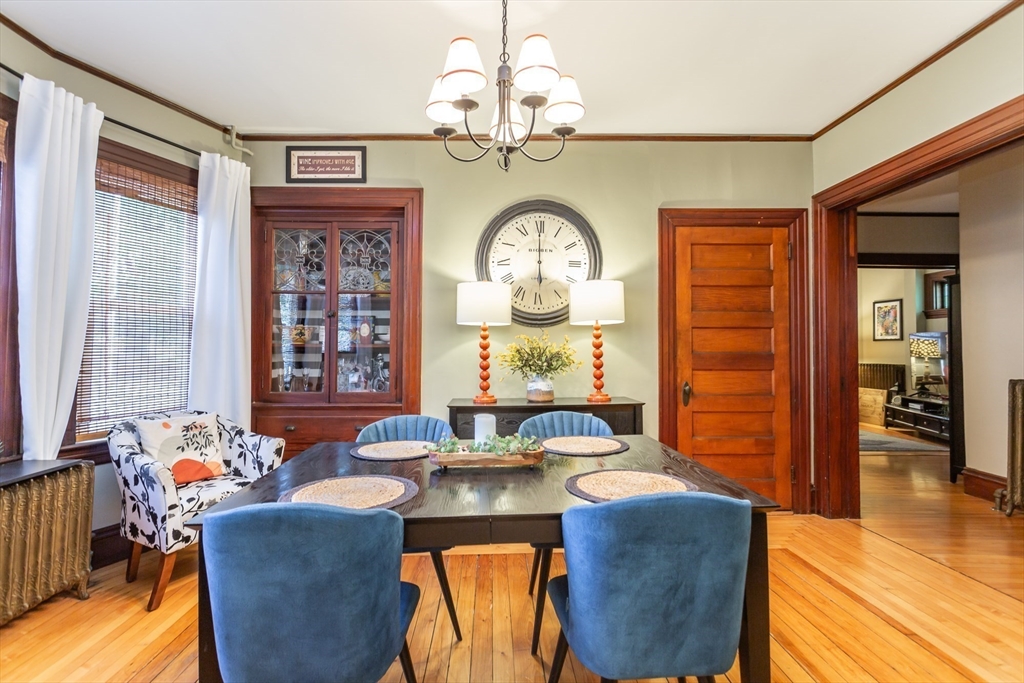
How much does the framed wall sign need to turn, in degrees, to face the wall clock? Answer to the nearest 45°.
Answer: approximately 90° to its left

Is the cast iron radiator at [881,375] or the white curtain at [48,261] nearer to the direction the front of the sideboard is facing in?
the white curtain

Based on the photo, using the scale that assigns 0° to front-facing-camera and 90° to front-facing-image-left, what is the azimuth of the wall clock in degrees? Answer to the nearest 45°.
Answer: approximately 0°

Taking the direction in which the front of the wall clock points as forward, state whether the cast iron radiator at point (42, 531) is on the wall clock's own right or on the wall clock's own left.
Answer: on the wall clock's own right
